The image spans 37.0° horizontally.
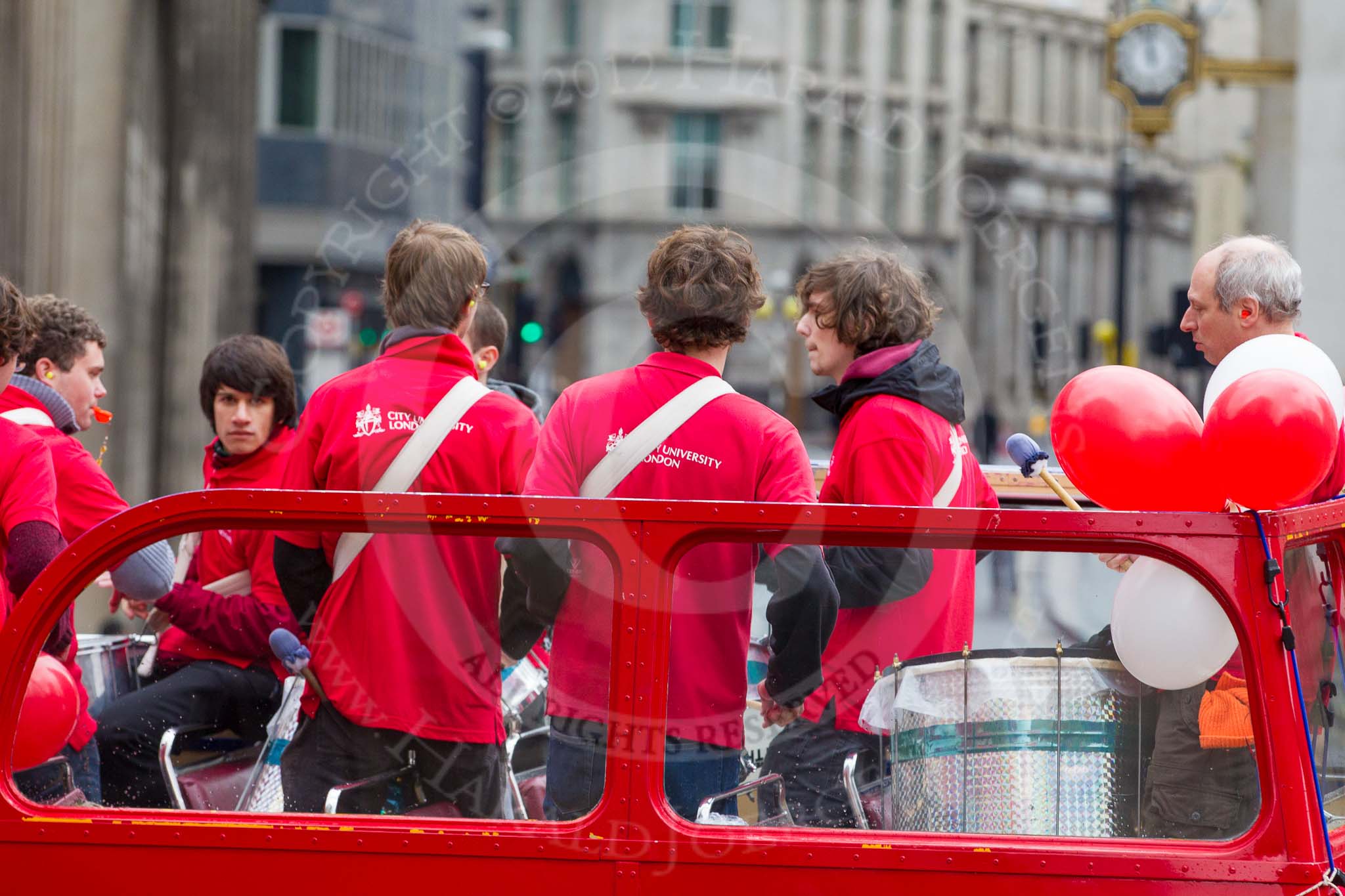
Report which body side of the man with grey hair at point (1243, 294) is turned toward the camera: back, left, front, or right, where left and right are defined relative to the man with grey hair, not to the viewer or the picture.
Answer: left

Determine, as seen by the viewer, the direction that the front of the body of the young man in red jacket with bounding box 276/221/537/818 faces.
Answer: away from the camera

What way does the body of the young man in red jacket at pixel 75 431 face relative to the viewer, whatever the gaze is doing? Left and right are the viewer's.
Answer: facing to the right of the viewer

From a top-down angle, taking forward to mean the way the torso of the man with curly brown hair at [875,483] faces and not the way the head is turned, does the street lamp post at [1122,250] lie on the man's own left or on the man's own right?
on the man's own right

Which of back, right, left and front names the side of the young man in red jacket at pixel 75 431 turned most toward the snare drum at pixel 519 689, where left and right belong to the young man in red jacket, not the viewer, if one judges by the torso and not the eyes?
front

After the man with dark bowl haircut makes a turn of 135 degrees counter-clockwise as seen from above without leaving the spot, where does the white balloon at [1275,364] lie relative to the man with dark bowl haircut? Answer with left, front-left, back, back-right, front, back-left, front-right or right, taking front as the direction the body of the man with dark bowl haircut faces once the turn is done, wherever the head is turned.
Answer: front-right

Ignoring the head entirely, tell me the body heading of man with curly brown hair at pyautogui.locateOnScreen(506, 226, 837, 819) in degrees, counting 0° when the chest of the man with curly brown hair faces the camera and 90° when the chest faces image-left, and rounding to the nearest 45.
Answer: approximately 180°

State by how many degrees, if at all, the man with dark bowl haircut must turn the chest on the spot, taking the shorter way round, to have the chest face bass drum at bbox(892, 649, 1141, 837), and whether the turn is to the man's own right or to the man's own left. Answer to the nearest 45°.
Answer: approximately 90° to the man's own left

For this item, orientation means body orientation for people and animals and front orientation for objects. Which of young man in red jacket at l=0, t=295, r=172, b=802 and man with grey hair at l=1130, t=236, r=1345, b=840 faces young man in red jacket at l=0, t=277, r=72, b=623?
the man with grey hair

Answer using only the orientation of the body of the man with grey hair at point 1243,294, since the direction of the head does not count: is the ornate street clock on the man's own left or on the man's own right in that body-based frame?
on the man's own right

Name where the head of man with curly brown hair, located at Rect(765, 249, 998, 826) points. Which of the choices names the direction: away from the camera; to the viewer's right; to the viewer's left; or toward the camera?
to the viewer's left

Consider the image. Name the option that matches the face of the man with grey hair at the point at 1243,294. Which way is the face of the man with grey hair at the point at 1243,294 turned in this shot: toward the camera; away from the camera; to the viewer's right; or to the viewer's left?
to the viewer's left

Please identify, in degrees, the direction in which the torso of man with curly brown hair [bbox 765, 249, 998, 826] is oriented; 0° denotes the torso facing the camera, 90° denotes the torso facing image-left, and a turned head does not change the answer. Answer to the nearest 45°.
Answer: approximately 135°

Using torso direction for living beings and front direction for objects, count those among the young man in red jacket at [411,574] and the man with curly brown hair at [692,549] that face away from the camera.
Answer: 2

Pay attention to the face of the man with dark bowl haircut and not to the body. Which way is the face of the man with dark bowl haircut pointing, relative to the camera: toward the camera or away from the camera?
toward the camera
